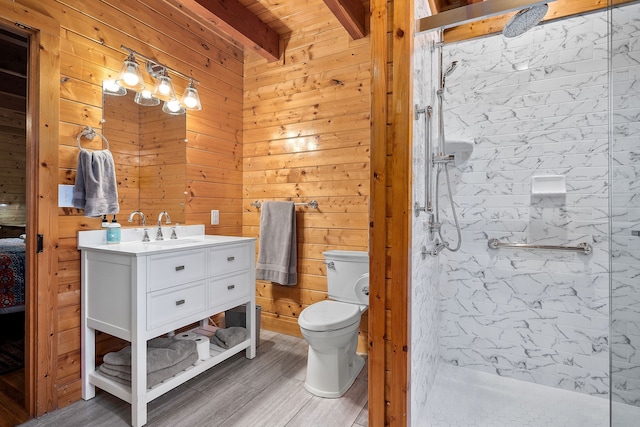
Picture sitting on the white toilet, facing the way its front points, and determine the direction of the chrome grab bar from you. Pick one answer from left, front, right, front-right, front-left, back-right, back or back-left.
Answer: back-left

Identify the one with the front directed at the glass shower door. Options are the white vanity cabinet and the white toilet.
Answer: the white vanity cabinet

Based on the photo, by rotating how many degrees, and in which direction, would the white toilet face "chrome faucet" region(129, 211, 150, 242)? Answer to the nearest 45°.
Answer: approximately 45° to its right

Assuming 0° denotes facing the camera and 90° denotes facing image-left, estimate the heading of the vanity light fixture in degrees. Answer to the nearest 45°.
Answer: approximately 315°

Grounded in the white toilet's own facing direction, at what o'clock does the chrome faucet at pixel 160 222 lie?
The chrome faucet is roughly at 2 o'clock from the white toilet.

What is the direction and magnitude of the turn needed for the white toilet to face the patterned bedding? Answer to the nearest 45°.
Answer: approximately 45° to its right

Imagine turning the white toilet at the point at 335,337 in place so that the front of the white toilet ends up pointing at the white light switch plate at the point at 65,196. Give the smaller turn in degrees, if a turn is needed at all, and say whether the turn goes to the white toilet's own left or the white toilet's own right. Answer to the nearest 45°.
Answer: approximately 45° to the white toilet's own right
